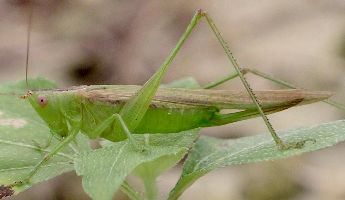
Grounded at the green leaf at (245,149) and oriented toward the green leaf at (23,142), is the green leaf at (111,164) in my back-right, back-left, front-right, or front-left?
front-left

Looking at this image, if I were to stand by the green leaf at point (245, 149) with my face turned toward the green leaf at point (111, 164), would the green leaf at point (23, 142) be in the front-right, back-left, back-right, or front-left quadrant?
front-right

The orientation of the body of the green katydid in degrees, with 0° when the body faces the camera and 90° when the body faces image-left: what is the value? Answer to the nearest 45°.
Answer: approximately 90°
